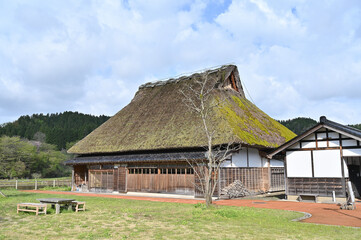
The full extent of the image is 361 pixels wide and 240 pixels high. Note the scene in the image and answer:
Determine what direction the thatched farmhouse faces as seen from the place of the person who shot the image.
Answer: facing the viewer and to the left of the viewer

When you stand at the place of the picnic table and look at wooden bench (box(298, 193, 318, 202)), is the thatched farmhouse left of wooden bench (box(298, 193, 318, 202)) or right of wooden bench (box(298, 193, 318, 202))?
left

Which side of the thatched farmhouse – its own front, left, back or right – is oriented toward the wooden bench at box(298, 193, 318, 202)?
left

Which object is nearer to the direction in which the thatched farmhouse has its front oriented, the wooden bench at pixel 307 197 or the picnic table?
the picnic table

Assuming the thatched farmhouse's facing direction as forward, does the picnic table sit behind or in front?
in front
